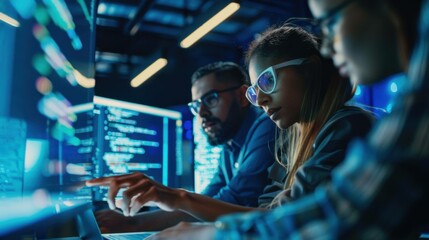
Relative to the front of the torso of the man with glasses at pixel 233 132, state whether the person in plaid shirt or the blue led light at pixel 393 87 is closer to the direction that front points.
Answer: the person in plaid shirt

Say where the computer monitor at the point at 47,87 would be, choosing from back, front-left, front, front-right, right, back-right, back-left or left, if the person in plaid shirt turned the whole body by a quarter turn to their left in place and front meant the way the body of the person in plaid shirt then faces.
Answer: back-right

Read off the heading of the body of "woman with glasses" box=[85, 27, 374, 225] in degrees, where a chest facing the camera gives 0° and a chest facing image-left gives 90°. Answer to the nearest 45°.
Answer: approximately 45°

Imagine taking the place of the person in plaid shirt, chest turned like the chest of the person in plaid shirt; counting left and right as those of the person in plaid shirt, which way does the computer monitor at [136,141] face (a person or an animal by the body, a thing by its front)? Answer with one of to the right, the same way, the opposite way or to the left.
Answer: the opposite way

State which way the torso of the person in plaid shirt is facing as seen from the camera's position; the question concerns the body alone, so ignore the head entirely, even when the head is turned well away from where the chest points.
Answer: to the viewer's left

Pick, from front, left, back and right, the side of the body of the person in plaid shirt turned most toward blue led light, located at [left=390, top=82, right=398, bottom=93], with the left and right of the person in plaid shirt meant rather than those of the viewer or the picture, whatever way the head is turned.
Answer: right

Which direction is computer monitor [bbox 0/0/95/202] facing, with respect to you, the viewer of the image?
facing the viewer and to the right of the viewer

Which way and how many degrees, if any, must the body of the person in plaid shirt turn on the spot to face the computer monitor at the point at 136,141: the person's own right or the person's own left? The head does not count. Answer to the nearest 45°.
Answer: approximately 45° to the person's own right

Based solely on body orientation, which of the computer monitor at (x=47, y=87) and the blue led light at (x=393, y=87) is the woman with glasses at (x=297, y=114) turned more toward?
the computer monitor

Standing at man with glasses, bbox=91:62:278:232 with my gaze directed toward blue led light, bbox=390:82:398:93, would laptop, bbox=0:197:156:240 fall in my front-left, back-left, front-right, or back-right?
back-right

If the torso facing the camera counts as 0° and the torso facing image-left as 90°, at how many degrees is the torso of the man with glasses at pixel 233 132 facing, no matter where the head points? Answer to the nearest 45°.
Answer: approximately 45°
